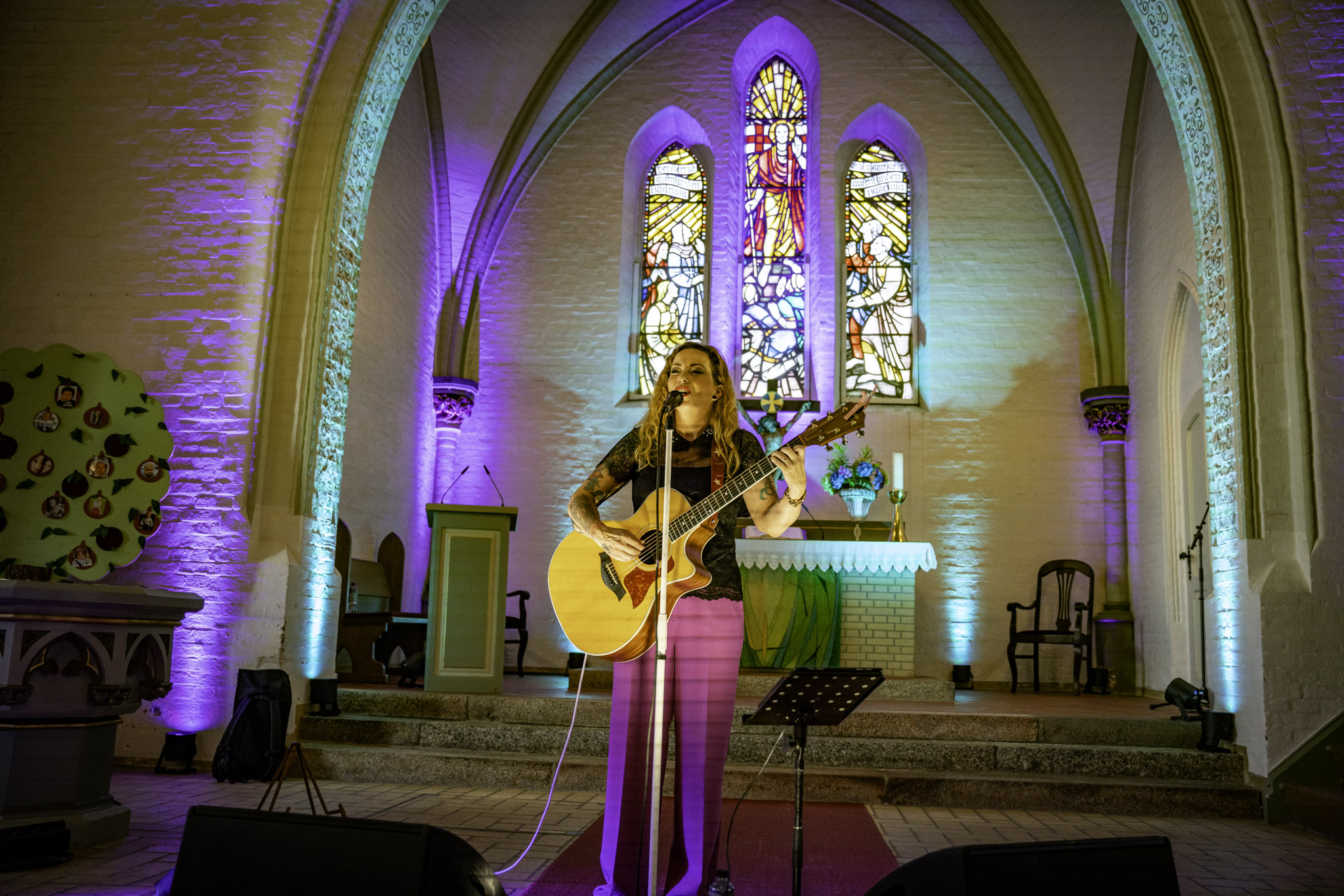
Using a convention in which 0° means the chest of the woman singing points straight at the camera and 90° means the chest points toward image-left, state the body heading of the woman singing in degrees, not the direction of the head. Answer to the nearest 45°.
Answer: approximately 0°

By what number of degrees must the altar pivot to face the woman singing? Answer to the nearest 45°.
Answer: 0° — it already faces them

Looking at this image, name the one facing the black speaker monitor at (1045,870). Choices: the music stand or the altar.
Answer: the altar

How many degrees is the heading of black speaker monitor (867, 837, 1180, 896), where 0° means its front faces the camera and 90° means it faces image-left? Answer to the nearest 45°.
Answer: approximately 135°

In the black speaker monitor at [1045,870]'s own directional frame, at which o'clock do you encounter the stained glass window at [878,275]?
The stained glass window is roughly at 1 o'clock from the black speaker monitor.

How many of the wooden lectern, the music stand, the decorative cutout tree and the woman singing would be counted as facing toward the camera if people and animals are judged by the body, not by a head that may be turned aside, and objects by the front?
3

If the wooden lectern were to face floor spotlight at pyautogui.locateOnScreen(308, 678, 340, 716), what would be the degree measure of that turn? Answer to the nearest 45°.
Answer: approximately 90° to its right
